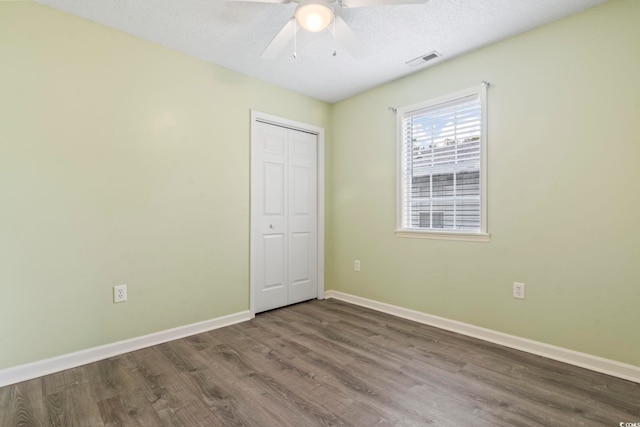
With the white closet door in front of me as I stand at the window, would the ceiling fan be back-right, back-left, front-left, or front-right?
front-left

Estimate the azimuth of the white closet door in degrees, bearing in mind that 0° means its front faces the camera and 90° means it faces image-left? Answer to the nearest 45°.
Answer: approximately 315°

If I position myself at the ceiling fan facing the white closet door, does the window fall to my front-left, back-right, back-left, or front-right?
front-right

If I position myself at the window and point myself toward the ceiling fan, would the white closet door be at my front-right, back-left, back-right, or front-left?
front-right

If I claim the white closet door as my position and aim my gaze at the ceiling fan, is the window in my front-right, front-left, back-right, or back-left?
front-left

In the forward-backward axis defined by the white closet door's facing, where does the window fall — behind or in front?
in front

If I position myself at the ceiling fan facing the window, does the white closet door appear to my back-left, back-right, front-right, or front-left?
front-left

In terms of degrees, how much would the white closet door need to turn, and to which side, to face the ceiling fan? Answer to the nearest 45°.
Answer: approximately 45° to its right
